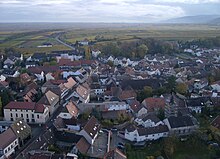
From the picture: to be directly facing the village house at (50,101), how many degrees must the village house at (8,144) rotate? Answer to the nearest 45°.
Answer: approximately 90° to its left

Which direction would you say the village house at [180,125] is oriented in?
toward the camera

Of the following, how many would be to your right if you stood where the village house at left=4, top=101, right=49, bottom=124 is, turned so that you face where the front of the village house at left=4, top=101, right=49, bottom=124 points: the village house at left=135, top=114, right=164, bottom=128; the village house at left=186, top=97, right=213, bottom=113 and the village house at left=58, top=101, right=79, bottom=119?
0

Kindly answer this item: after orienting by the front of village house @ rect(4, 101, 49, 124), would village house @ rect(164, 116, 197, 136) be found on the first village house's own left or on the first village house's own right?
on the first village house's own left

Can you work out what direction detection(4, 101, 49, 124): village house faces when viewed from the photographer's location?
facing the viewer

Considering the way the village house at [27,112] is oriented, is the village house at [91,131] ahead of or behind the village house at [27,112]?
ahead

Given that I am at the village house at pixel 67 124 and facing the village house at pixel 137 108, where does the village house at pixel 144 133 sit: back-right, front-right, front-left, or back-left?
front-right

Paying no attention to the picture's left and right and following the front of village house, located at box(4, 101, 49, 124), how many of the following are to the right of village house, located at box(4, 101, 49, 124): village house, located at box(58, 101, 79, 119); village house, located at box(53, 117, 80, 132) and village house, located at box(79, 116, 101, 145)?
0

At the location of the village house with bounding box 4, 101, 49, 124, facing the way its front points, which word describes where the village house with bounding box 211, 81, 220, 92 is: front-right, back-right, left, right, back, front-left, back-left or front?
left

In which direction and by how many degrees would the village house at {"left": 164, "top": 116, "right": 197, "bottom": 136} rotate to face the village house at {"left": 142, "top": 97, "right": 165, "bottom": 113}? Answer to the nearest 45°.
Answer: approximately 135° to its right

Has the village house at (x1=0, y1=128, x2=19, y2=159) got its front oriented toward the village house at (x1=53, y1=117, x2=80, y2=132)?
no

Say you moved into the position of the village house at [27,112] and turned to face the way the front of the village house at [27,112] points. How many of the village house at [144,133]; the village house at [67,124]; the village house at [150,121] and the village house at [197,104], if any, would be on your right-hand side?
0

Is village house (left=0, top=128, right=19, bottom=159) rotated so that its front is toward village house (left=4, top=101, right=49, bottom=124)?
no

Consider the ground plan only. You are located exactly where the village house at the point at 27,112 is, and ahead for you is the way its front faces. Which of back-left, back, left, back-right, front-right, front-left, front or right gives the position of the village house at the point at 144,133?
front-left

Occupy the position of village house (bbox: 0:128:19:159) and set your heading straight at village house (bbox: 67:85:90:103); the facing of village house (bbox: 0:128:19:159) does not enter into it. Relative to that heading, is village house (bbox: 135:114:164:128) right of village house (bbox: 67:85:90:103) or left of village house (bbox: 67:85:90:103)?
right

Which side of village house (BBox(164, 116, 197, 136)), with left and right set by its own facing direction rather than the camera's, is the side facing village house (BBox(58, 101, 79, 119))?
right

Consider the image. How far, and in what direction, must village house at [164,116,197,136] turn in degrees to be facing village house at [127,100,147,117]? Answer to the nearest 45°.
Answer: approximately 135° to its right

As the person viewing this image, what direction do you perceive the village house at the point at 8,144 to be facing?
facing the viewer and to the right of the viewer

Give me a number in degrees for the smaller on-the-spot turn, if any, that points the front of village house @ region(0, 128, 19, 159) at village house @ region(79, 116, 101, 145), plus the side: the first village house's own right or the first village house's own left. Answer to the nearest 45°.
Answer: approximately 45° to the first village house's own left
